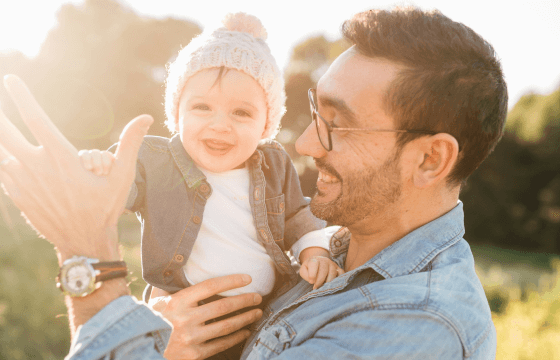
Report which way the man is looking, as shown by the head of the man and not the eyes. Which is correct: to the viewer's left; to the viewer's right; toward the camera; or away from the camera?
to the viewer's left

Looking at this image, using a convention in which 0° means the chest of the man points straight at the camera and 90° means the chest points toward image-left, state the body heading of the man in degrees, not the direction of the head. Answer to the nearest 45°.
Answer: approximately 90°

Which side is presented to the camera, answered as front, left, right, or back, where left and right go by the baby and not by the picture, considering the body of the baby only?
front
